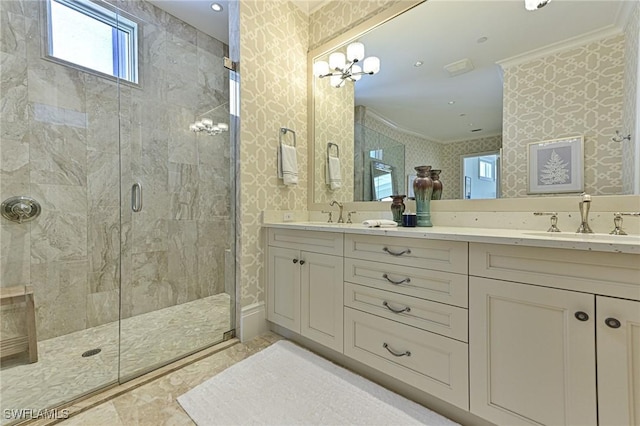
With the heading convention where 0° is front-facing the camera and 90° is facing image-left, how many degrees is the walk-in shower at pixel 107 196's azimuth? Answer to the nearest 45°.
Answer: approximately 315°

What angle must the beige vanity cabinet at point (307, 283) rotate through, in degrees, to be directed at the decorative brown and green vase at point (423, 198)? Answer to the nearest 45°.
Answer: approximately 135° to its left

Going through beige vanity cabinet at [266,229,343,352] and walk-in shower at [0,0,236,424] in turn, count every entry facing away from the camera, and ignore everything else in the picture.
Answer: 0

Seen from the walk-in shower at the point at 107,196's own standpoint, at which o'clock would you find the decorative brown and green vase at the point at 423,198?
The decorative brown and green vase is roughly at 12 o'clock from the walk-in shower.

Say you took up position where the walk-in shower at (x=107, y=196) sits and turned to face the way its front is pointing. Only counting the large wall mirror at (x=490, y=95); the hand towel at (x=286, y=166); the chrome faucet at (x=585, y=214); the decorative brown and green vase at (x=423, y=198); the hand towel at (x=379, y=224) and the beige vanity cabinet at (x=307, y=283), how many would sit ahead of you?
6

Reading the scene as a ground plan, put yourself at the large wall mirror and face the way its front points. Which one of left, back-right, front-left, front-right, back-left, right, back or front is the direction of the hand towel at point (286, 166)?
front-right

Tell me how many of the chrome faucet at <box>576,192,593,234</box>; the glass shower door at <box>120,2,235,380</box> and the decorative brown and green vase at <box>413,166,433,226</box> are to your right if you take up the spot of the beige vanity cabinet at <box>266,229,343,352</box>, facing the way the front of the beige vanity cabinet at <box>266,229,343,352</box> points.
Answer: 1

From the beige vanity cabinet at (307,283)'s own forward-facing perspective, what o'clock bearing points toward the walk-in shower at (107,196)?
The walk-in shower is roughly at 2 o'clock from the beige vanity cabinet.

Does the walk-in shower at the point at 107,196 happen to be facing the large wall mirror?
yes

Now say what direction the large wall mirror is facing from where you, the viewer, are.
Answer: facing the viewer and to the left of the viewer

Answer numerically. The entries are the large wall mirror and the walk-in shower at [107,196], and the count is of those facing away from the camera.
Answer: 0

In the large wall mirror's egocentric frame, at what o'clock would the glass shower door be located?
The glass shower door is roughly at 1 o'clock from the large wall mirror.
